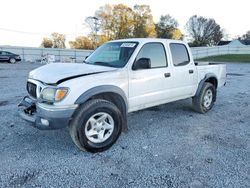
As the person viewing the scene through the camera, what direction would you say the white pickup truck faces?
facing the viewer and to the left of the viewer
